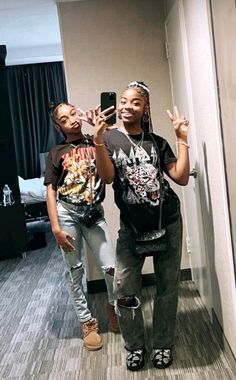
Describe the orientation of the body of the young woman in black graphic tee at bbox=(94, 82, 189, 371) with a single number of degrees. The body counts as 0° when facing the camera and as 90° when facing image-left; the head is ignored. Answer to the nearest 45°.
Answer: approximately 0°

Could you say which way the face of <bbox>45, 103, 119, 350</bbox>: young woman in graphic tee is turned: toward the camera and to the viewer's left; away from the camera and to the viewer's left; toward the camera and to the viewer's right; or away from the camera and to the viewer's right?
toward the camera and to the viewer's right
